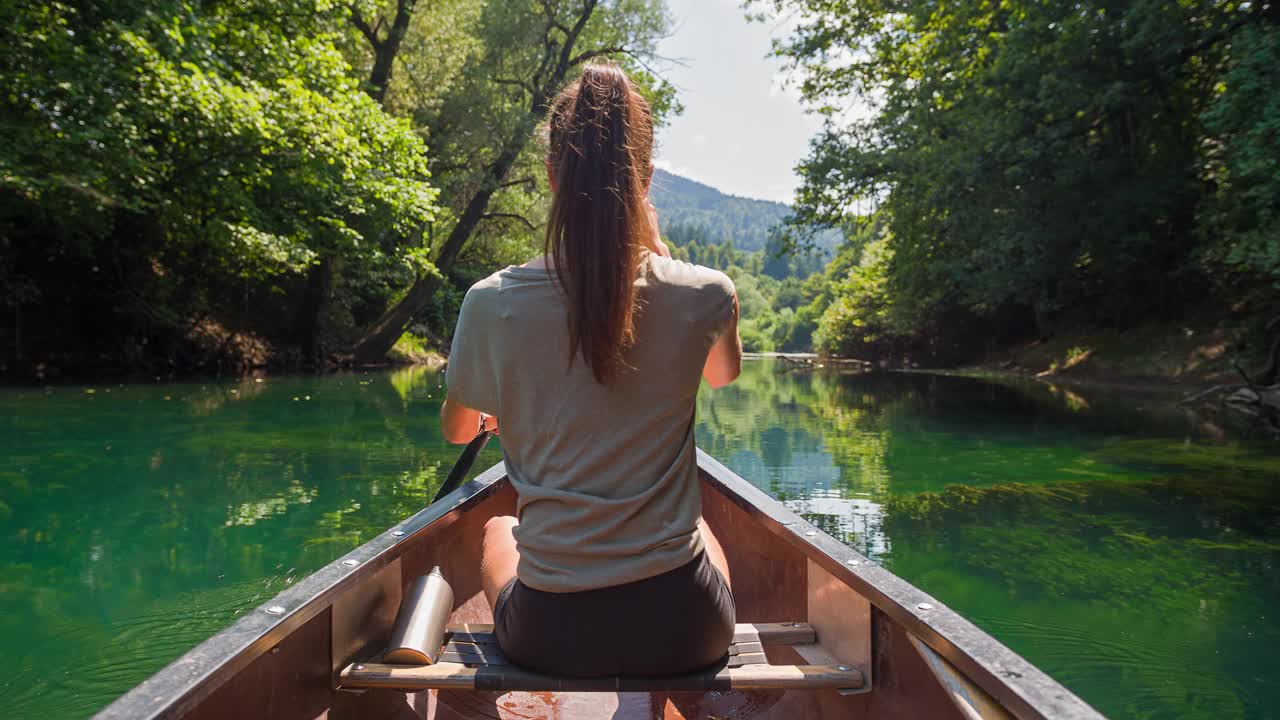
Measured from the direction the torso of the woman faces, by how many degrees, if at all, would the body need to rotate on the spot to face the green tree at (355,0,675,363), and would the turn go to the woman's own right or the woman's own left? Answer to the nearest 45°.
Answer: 0° — they already face it

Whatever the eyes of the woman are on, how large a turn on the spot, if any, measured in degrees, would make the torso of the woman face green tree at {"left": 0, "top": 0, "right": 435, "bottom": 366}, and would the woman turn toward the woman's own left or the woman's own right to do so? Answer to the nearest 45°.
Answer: approximately 45° to the woman's own left

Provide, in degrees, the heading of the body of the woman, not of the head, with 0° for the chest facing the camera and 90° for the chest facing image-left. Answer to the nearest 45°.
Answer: approximately 180°

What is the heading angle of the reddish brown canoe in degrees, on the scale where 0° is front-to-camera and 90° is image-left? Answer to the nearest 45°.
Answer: approximately 180°
